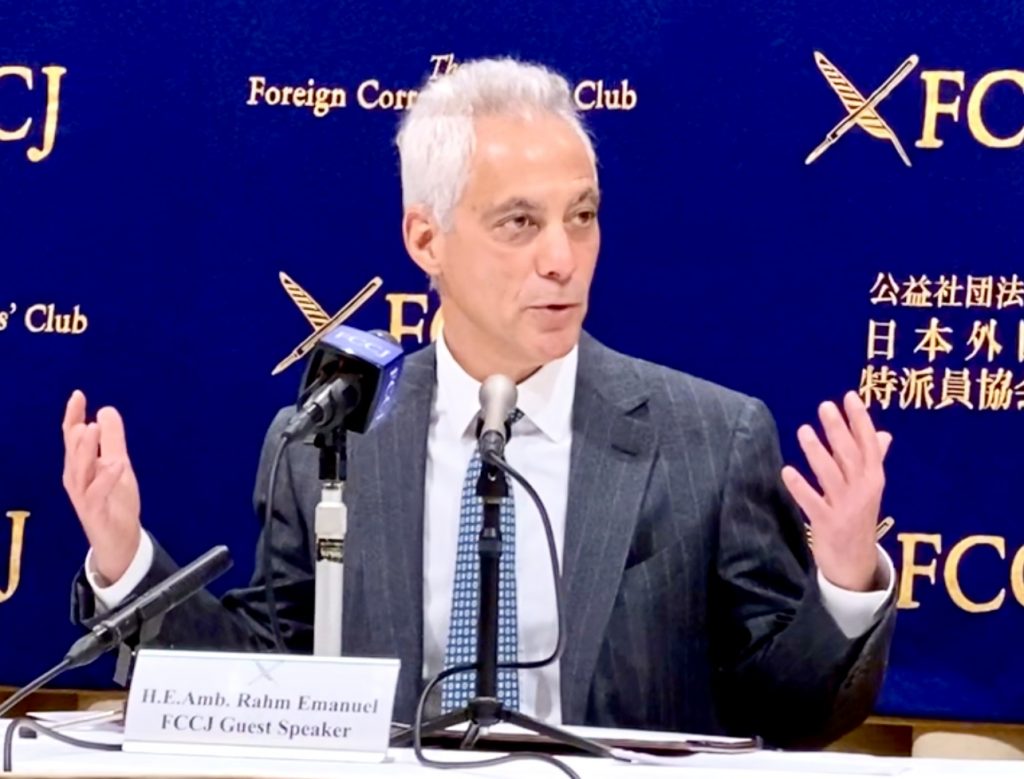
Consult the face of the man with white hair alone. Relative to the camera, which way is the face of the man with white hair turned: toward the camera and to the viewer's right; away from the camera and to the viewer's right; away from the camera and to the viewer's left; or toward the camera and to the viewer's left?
toward the camera and to the viewer's right

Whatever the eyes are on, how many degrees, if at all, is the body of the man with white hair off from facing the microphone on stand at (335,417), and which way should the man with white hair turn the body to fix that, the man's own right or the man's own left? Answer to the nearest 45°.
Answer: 0° — they already face it

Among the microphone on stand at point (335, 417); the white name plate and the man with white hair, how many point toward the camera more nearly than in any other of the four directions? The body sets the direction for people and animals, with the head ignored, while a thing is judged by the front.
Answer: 2

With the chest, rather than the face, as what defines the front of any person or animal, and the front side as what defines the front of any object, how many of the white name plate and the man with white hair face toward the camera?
2

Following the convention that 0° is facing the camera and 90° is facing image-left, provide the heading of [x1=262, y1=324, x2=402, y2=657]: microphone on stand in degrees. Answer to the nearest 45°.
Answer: approximately 225°

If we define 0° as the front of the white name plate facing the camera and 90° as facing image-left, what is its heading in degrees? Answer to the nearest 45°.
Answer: approximately 0°

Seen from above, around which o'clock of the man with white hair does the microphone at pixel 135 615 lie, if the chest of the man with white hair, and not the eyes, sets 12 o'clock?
The microphone is roughly at 1 o'clock from the man with white hair.

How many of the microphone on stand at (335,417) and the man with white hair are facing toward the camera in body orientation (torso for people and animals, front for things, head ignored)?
1
